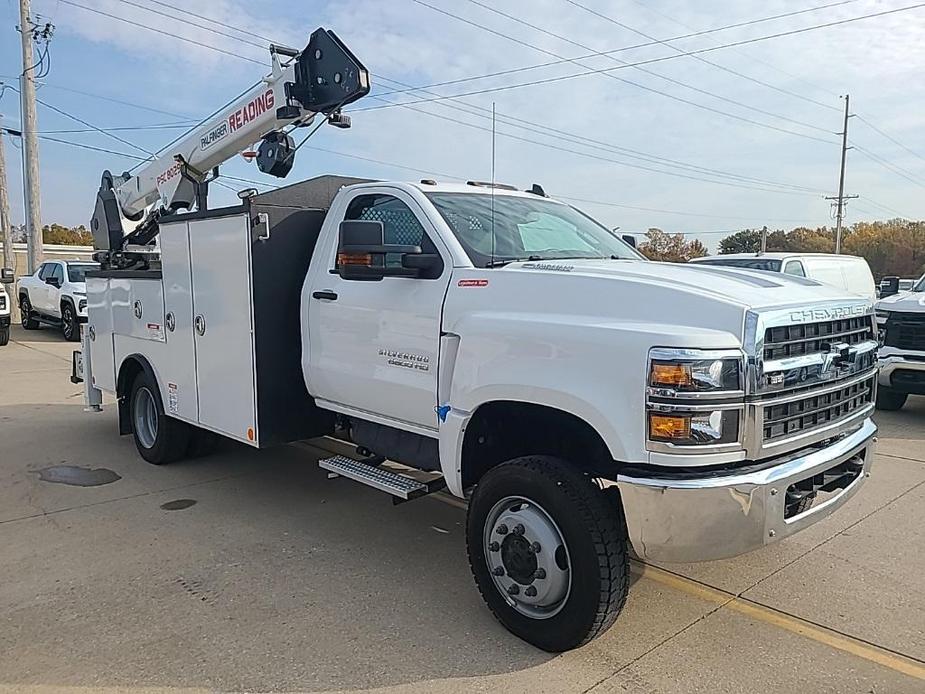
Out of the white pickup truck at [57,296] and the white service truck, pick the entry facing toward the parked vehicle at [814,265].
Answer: the white pickup truck

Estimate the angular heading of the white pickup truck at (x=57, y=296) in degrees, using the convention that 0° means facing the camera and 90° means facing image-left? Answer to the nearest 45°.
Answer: approximately 315°

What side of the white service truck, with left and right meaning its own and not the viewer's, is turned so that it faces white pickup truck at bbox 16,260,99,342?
back

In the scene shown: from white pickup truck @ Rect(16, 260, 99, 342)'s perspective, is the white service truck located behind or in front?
in front

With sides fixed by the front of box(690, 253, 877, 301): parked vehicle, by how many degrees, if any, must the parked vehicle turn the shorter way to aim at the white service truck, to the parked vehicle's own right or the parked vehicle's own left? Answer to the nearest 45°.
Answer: approximately 45° to the parked vehicle's own left

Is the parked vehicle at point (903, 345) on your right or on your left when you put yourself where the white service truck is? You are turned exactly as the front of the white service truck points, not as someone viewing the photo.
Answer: on your left

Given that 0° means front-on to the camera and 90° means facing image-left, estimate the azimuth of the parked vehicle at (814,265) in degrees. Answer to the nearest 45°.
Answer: approximately 45°

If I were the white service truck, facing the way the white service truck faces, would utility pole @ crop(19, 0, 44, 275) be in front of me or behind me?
behind

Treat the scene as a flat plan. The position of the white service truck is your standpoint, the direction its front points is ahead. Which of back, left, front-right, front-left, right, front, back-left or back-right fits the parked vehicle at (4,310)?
back

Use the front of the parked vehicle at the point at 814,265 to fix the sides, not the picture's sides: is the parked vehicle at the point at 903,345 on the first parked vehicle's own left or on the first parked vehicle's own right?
on the first parked vehicle's own left
